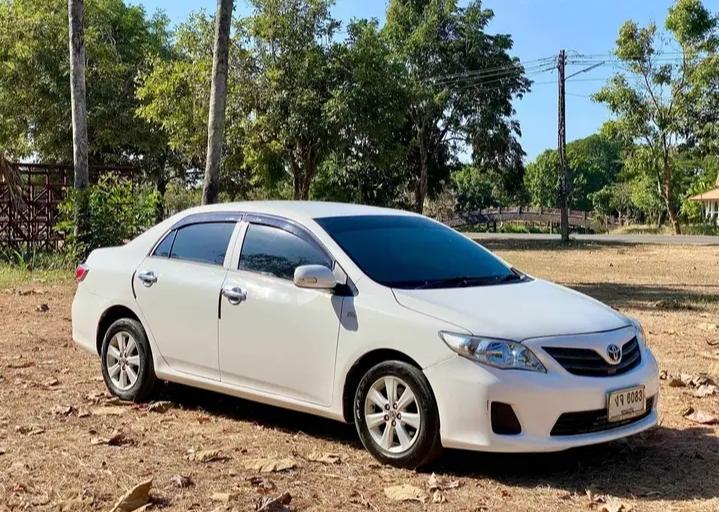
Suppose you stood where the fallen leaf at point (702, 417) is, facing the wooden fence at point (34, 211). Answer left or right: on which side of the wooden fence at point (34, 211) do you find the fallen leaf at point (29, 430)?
left

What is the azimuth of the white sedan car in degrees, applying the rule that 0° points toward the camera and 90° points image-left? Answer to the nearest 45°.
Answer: approximately 315°

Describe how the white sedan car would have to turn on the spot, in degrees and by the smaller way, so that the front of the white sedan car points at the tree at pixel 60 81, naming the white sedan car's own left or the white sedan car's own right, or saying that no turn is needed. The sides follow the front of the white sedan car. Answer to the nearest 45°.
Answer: approximately 180°

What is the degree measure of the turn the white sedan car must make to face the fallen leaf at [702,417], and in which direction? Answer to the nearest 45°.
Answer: approximately 45° to its left

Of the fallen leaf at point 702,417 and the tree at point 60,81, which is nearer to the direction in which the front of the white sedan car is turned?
the fallen leaf

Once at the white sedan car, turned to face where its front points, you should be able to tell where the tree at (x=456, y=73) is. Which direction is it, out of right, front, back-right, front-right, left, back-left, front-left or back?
back-left

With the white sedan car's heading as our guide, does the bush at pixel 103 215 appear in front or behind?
behind

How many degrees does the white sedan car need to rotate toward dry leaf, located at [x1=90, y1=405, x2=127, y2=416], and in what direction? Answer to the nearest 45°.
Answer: approximately 180°
